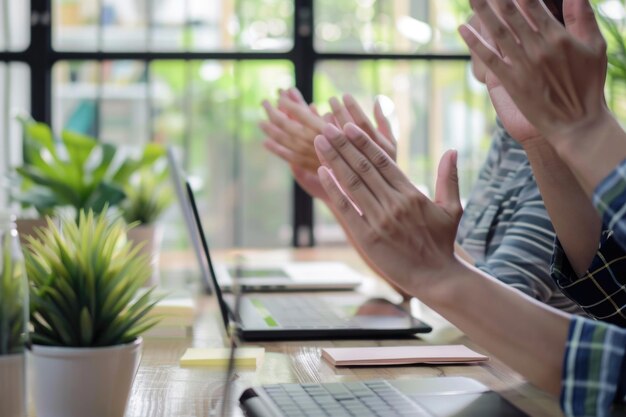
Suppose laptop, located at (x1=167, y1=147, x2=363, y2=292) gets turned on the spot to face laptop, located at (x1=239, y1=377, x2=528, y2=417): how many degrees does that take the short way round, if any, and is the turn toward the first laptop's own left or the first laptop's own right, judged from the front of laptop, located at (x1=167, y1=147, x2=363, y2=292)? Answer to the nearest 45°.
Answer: approximately 90° to the first laptop's own right

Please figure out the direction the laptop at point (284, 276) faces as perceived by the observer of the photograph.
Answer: facing to the right of the viewer

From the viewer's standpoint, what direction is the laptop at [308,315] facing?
to the viewer's right

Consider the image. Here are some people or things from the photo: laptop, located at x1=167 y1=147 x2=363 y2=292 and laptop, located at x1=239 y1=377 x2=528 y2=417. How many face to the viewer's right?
2

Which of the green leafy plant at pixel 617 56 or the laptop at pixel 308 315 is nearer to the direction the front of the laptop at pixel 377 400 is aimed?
the green leafy plant

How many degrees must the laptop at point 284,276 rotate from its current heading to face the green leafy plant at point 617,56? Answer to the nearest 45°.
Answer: approximately 45° to its left

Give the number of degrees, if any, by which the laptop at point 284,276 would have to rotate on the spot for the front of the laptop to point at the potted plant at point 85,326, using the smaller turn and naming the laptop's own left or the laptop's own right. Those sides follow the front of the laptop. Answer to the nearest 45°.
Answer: approximately 90° to the laptop's own right

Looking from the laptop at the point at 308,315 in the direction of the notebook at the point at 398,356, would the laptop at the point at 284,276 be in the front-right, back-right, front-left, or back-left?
back-left

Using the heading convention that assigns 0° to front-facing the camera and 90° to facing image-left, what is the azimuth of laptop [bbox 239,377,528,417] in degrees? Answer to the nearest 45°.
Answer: approximately 270°

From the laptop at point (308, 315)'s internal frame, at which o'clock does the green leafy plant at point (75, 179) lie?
The green leafy plant is roughly at 8 o'clock from the laptop.
